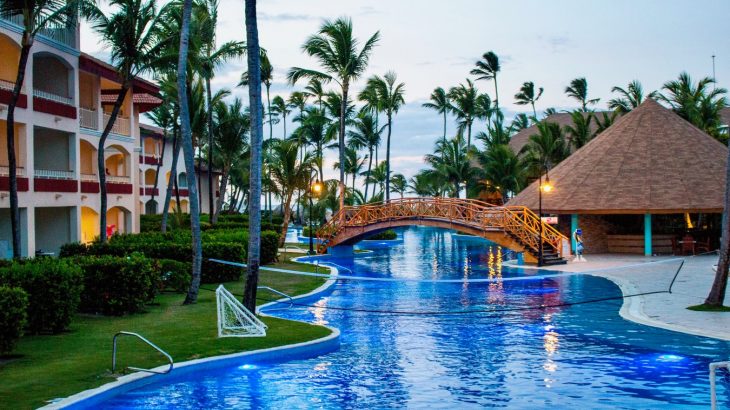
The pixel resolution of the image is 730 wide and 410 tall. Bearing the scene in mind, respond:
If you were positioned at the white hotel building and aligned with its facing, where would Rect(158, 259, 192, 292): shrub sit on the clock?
The shrub is roughly at 1 o'clock from the white hotel building.

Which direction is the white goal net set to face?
to the viewer's left

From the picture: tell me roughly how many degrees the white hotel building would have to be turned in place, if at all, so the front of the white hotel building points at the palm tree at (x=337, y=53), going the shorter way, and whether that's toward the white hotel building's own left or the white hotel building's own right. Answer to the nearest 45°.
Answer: approximately 90° to the white hotel building's own left

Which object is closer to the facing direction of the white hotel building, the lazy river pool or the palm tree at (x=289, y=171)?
the lazy river pool

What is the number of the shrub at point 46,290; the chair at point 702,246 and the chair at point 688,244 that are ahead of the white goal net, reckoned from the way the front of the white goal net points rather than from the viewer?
1

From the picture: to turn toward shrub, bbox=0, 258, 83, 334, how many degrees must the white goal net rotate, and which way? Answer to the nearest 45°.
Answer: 0° — it already faces it
